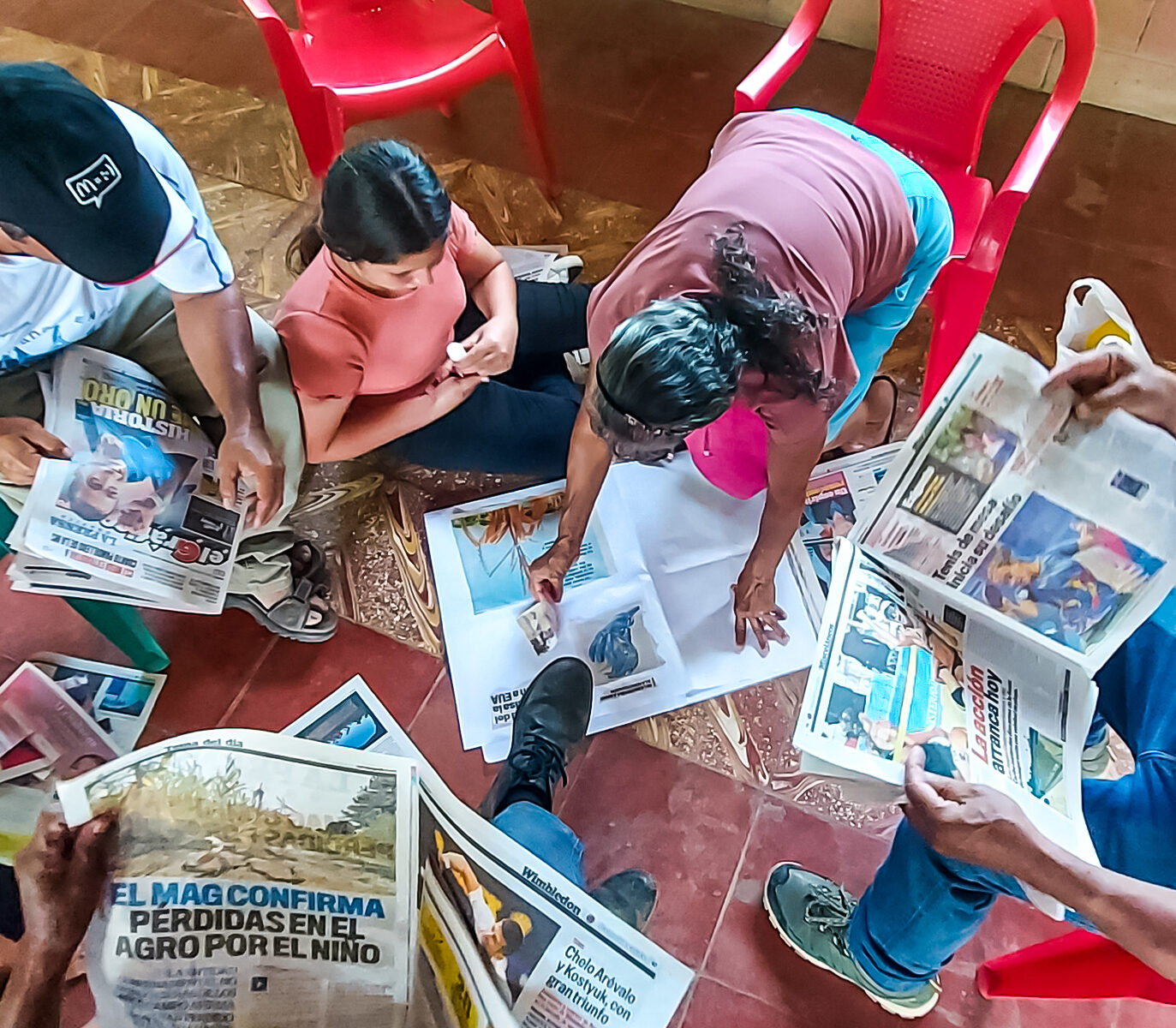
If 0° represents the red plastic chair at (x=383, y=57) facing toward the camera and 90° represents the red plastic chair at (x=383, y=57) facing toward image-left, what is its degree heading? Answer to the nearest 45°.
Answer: approximately 0°

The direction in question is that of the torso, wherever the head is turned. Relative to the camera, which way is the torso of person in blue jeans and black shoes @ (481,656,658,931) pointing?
away from the camera

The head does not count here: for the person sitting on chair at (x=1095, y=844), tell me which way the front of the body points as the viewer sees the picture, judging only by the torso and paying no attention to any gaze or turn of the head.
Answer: to the viewer's left

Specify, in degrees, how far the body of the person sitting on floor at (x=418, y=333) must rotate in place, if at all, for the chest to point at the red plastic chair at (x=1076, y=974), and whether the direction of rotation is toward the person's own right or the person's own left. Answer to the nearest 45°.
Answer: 0° — they already face it
